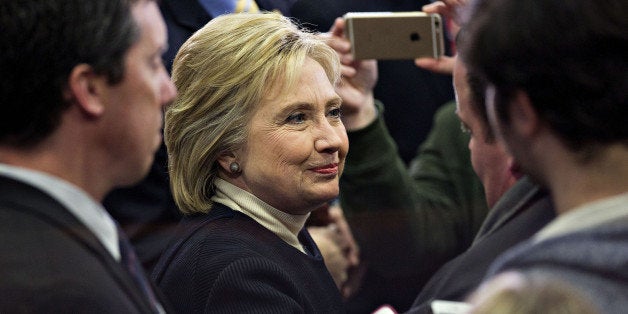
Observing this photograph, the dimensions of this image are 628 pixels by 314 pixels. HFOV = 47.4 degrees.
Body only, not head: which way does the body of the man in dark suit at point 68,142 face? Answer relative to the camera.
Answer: to the viewer's right

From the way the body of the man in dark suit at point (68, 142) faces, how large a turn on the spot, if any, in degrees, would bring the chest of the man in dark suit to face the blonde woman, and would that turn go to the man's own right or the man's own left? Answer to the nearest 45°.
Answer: approximately 45° to the man's own left

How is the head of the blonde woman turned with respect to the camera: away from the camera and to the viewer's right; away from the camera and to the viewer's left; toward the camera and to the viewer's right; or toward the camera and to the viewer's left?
toward the camera and to the viewer's right

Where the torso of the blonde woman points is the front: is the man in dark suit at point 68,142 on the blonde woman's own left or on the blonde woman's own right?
on the blonde woman's own right
